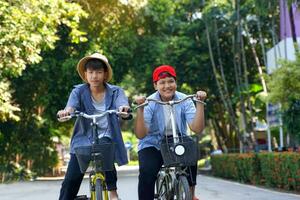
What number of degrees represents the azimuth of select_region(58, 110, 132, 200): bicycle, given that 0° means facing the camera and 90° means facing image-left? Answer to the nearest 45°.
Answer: approximately 0°

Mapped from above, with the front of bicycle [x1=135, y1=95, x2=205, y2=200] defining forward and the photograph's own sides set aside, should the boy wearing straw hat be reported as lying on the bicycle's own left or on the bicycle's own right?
on the bicycle's own right

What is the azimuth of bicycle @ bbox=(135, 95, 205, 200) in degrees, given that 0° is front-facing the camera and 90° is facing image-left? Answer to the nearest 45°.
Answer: approximately 0°

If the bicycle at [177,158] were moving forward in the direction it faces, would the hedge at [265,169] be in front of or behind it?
behind

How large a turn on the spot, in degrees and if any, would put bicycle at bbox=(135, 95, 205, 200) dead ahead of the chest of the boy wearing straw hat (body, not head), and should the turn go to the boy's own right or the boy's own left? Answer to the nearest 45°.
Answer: approximately 90° to the boy's own left
